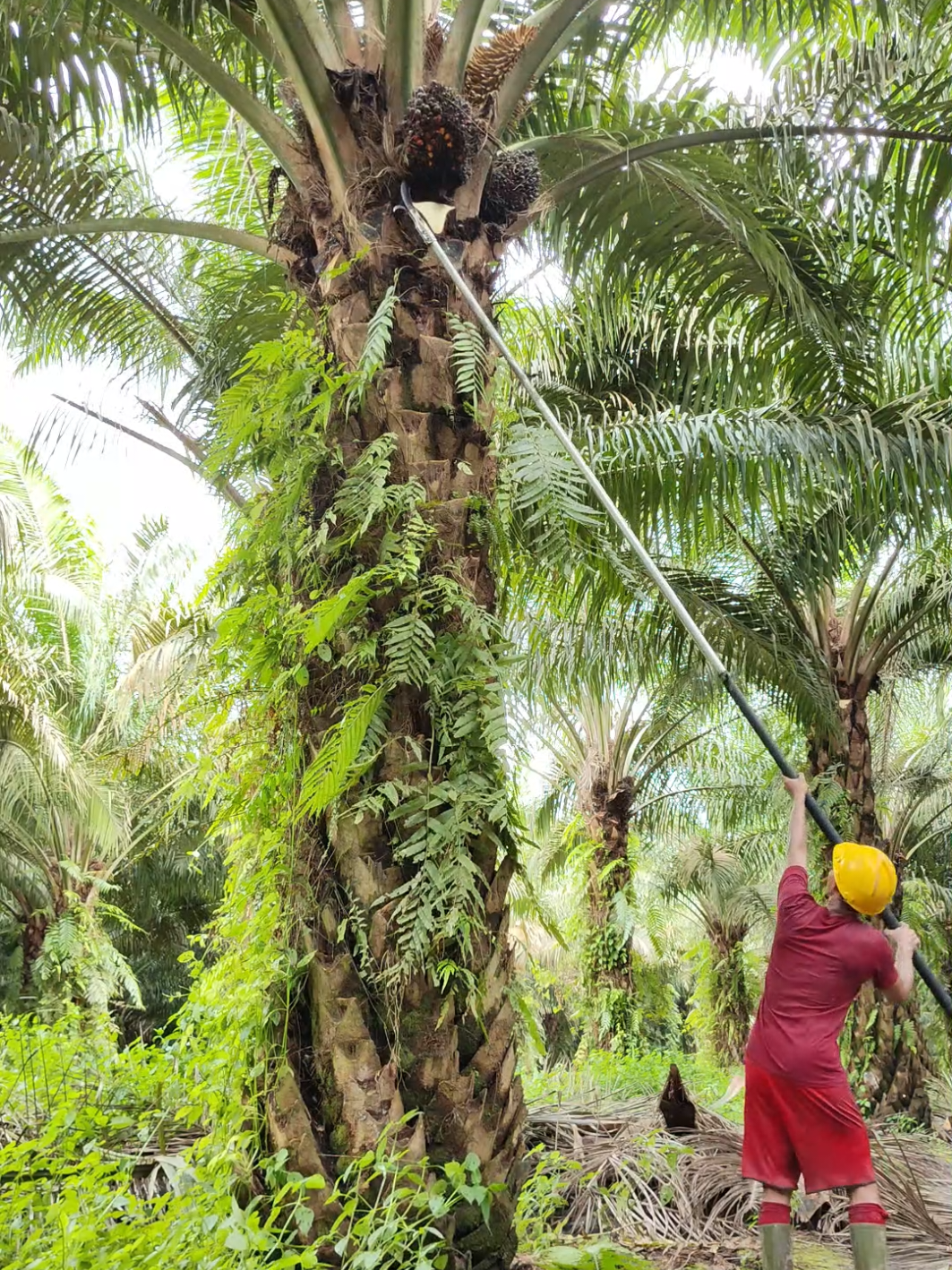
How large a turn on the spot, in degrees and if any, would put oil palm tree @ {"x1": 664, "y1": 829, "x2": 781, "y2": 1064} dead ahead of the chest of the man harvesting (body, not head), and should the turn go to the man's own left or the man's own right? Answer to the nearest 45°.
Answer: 0° — they already face it

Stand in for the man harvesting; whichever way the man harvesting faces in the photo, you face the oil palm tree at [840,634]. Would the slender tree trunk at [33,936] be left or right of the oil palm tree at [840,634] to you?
left

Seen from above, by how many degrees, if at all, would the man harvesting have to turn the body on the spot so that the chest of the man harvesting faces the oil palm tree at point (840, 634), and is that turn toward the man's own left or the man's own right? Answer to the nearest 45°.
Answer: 0° — they already face it

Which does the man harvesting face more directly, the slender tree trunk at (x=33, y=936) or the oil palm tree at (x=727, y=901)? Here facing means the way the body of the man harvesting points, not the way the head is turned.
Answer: the oil palm tree

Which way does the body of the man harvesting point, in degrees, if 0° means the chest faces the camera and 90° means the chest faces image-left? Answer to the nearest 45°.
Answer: approximately 180°

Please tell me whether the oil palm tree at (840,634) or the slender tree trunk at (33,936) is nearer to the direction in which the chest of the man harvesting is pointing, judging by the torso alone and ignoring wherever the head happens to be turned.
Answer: the oil palm tree
